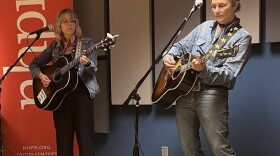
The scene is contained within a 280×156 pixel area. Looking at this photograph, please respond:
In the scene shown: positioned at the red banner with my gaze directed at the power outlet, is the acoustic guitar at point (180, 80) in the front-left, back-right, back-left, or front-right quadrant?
front-right

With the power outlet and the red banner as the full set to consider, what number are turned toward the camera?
2

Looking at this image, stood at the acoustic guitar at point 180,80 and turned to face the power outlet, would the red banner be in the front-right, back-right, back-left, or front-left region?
front-left

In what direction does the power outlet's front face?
toward the camera

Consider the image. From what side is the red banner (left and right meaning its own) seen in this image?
front

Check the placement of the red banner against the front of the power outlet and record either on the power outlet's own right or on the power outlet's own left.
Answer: on the power outlet's own right

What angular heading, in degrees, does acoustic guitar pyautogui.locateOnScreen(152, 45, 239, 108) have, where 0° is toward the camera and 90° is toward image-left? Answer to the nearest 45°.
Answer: approximately 45°

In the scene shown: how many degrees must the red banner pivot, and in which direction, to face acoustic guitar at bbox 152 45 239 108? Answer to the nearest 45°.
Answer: approximately 45° to its left
